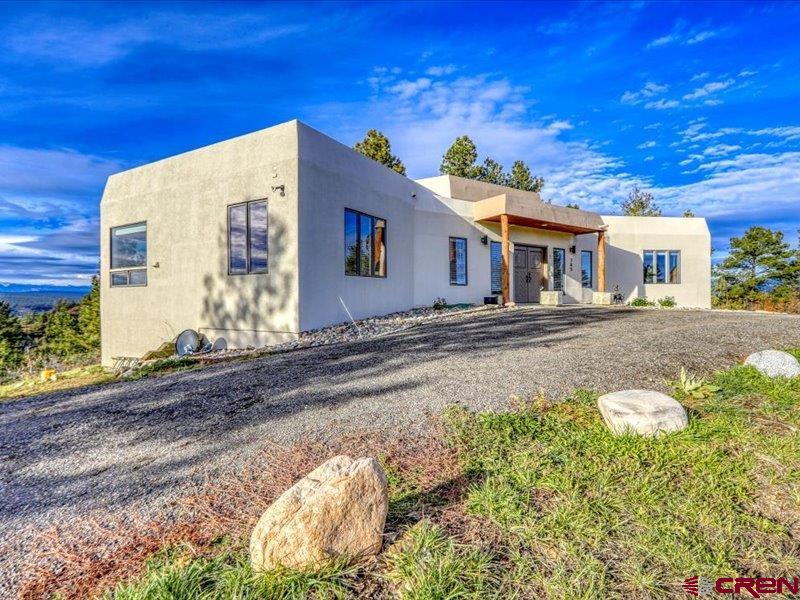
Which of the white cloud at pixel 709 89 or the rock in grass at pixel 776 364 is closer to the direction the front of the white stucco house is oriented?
the rock in grass

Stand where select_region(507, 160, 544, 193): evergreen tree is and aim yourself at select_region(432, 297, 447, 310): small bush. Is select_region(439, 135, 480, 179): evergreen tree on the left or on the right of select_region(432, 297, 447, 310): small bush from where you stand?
right

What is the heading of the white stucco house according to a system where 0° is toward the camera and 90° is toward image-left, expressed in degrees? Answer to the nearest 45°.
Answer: approximately 315°

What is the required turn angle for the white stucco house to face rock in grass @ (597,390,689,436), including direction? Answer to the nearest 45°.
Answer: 0° — it already faces it

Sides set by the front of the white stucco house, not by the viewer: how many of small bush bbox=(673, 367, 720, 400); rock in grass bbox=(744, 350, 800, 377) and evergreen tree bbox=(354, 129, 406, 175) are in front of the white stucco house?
2

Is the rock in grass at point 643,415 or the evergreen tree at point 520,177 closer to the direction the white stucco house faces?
the rock in grass

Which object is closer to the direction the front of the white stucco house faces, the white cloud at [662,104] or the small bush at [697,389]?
the small bush

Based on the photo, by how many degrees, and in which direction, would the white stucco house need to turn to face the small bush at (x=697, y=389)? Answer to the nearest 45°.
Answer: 0° — it already faces it

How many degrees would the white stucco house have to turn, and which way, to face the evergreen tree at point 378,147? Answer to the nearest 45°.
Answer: approximately 135° to its left

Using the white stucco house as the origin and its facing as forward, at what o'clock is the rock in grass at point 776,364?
The rock in grass is roughly at 12 o'clock from the white stucco house.

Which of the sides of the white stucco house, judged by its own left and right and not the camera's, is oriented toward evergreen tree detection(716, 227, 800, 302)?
left
